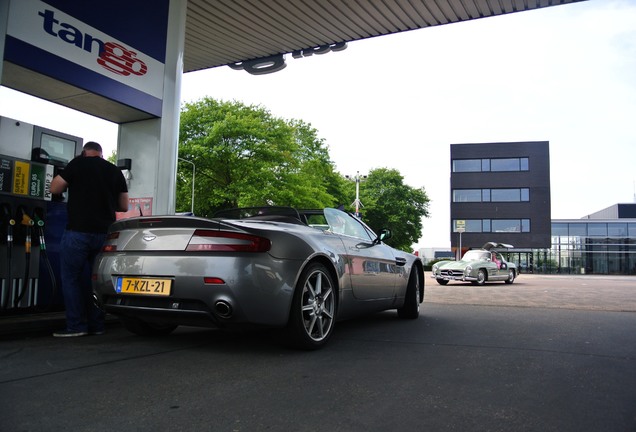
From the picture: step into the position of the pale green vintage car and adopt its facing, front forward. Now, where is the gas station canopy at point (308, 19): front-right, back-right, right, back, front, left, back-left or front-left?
front-left

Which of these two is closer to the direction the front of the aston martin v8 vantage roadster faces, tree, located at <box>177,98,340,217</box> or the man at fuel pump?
the tree

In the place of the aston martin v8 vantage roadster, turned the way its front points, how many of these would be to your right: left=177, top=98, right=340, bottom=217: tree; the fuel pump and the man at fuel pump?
0

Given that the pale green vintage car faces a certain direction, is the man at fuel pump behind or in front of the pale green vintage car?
in front

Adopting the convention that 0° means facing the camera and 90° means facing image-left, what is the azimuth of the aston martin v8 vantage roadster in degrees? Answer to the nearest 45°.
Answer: approximately 225°

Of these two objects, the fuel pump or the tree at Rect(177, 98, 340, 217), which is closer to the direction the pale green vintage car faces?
the fuel pump

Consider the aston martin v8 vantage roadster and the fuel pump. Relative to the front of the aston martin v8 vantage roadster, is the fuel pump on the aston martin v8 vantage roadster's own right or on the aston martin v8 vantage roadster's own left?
on the aston martin v8 vantage roadster's own left

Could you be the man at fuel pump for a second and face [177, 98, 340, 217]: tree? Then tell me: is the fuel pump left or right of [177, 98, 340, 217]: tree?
left

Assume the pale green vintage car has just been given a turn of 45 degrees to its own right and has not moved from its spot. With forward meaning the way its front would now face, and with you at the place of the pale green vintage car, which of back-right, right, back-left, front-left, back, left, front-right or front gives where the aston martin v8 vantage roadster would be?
left

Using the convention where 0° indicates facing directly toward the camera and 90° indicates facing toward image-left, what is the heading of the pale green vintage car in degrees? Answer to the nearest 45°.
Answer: approximately 45°
